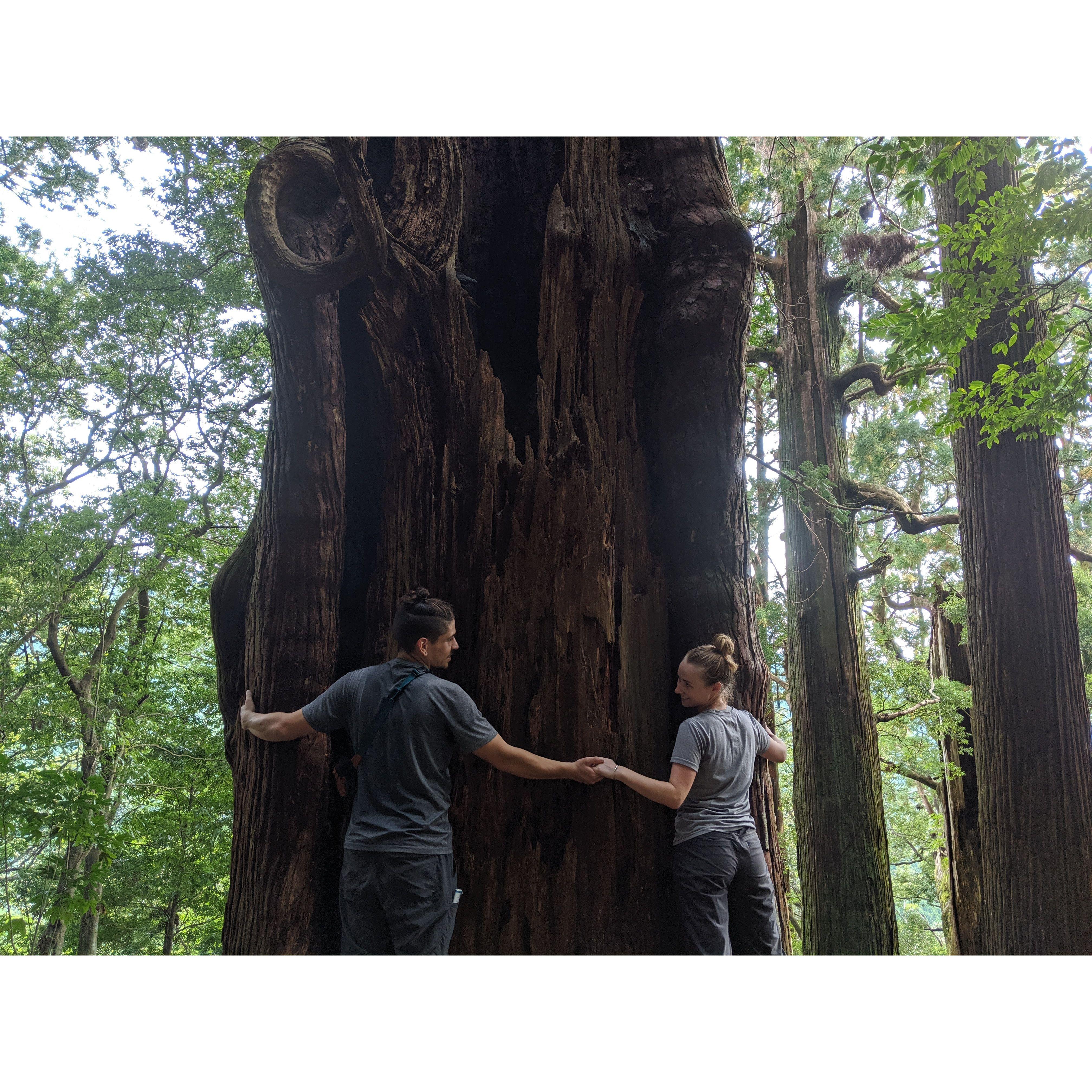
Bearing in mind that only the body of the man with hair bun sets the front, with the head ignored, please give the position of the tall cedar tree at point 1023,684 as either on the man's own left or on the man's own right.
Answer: on the man's own right

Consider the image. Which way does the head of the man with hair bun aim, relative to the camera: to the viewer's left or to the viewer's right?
to the viewer's right

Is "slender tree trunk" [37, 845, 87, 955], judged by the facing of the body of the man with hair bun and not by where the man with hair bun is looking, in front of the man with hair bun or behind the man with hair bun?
in front

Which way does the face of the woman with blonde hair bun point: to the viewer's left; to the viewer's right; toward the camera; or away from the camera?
to the viewer's left

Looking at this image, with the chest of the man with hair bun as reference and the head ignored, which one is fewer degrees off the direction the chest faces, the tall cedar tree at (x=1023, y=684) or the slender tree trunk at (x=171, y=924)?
the slender tree trunk

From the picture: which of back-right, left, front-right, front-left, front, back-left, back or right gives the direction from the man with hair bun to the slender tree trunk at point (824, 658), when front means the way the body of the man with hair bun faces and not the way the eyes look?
front-right

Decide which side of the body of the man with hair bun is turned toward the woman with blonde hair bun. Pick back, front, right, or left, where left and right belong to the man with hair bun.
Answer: right

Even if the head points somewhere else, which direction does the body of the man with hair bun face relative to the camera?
away from the camera
